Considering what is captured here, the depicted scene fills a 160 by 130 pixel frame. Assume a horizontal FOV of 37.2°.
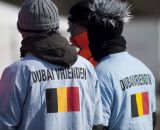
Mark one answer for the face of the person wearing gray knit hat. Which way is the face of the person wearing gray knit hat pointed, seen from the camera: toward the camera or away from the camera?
away from the camera

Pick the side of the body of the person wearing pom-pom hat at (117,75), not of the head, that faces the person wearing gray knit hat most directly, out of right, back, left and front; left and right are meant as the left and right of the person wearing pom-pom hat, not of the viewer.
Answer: left

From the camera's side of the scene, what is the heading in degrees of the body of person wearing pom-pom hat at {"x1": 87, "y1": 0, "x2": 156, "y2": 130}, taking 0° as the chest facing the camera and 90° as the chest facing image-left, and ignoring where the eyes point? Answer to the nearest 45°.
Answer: approximately 135°

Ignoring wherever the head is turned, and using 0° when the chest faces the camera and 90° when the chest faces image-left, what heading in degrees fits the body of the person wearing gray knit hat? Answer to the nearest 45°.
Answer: approximately 135°
